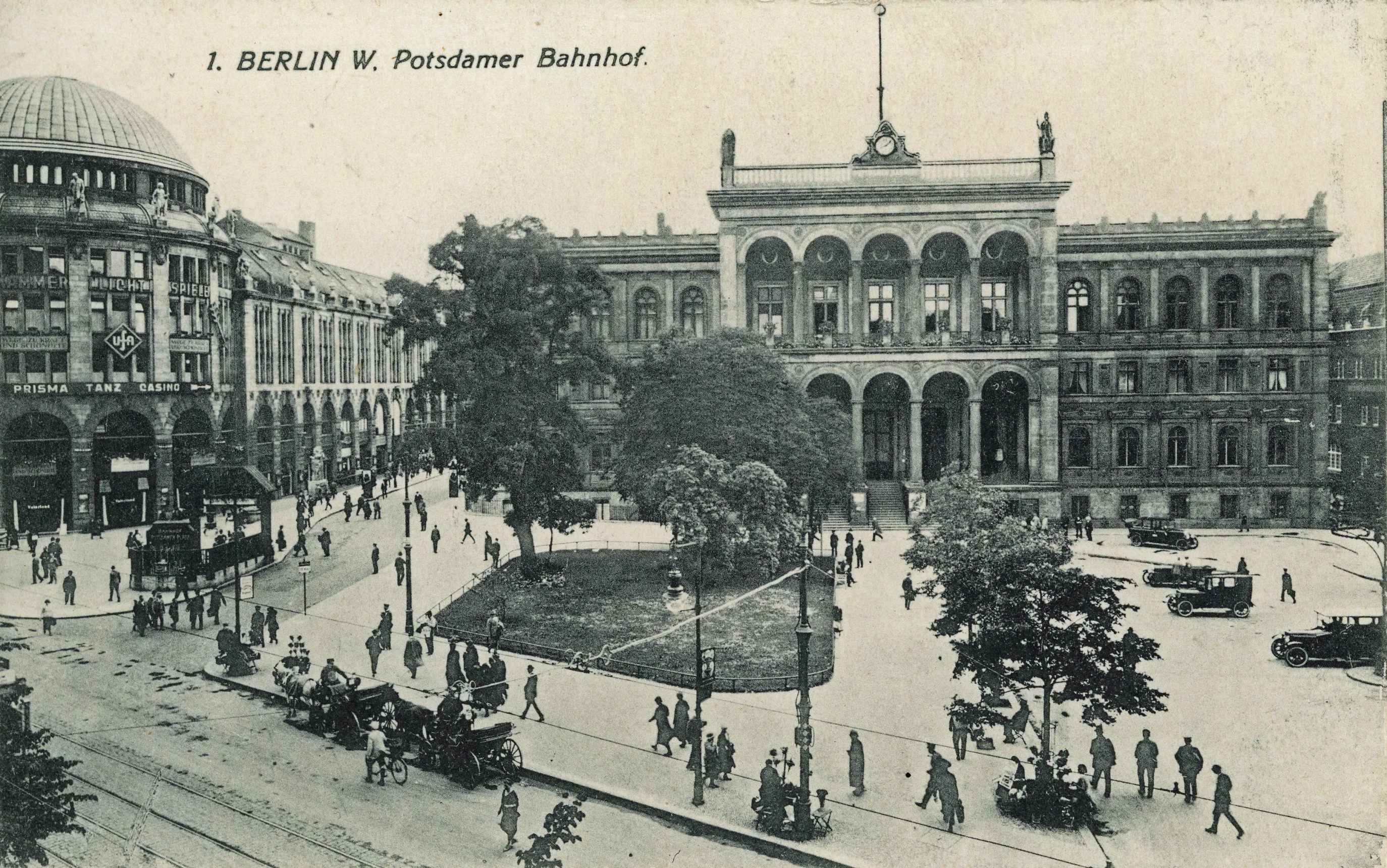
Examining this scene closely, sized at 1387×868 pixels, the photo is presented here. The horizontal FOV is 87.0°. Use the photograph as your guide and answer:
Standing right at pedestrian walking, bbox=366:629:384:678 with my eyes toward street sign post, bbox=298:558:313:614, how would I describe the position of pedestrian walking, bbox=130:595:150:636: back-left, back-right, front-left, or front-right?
front-left

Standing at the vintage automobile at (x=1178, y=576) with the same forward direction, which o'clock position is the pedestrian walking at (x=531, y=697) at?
The pedestrian walking is roughly at 10 o'clock from the vintage automobile.

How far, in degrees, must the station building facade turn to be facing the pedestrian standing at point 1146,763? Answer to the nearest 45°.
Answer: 0° — it already faces them

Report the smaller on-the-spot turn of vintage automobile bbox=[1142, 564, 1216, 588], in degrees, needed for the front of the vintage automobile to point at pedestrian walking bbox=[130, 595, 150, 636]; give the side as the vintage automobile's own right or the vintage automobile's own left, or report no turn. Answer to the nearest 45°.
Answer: approximately 45° to the vintage automobile's own left

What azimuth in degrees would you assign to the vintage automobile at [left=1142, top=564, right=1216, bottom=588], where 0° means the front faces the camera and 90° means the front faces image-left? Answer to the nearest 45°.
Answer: approximately 90°

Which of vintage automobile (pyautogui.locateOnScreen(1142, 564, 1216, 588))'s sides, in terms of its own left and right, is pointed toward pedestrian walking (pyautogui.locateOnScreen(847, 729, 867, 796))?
left

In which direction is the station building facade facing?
toward the camera

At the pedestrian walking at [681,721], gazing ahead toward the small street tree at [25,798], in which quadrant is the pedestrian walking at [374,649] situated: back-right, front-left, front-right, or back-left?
front-right

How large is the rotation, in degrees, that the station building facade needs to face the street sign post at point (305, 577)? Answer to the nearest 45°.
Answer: approximately 45° to its right

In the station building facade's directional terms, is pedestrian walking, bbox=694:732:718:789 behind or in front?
in front

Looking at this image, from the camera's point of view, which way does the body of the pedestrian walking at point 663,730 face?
to the viewer's left
